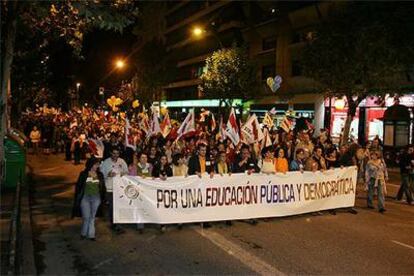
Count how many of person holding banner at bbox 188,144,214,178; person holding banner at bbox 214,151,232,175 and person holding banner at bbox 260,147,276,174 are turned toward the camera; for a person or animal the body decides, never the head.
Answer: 3

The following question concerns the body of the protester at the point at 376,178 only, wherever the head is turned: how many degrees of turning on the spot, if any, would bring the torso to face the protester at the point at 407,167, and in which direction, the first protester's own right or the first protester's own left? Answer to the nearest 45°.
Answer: approximately 135° to the first protester's own left

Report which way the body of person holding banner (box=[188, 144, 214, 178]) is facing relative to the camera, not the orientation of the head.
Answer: toward the camera

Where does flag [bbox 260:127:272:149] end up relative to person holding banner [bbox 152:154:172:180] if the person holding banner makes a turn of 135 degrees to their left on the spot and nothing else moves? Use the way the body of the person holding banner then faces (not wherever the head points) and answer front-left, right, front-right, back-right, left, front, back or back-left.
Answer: front

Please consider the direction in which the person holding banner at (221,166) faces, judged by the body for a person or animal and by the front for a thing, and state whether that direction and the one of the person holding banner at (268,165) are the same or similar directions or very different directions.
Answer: same or similar directions

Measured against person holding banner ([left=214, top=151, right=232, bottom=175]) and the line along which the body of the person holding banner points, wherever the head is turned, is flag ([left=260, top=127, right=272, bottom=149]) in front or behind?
behind

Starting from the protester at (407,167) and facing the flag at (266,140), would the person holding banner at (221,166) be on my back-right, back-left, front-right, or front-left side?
front-left

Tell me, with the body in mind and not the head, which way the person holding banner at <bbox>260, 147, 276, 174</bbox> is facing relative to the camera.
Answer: toward the camera

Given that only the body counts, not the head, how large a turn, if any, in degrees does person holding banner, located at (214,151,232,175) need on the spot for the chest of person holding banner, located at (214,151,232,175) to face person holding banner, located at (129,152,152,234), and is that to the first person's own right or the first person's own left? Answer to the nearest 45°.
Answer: approximately 90° to the first person's own right

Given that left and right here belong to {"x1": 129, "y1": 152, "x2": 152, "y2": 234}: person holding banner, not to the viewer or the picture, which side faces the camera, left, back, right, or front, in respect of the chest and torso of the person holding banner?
front

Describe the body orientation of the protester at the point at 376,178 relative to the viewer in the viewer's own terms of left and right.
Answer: facing the viewer

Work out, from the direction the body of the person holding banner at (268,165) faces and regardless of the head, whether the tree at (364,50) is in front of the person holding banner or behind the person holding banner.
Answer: behind

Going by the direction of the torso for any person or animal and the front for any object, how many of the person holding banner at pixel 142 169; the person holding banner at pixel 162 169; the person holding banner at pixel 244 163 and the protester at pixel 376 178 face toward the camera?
4
